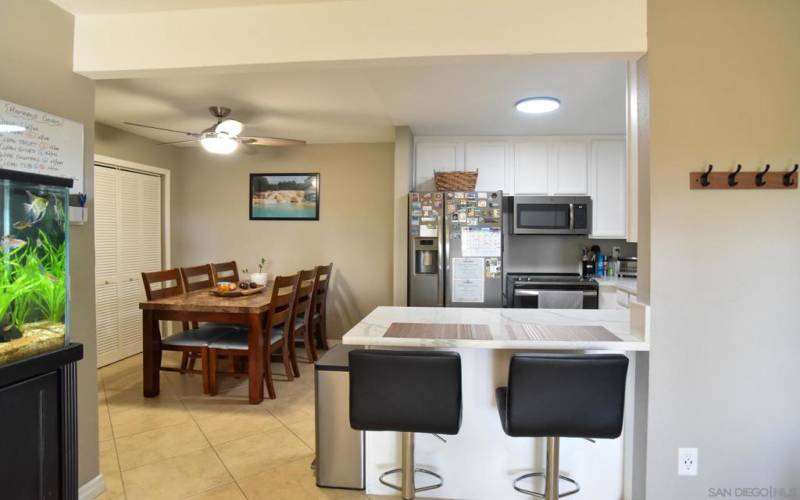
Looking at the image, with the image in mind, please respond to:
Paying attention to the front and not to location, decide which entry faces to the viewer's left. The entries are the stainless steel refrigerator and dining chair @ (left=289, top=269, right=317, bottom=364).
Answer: the dining chair

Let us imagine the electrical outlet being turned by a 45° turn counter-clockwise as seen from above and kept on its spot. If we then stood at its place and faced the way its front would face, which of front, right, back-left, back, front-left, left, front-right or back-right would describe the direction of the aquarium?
right

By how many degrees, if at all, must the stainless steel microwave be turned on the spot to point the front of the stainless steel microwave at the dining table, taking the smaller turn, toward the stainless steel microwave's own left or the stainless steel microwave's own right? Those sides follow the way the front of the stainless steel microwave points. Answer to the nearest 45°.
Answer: approximately 45° to the stainless steel microwave's own right

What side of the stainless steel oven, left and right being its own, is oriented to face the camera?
front

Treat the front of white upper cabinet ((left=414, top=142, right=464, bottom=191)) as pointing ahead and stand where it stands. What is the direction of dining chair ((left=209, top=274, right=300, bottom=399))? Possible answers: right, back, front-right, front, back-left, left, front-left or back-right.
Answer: front-right

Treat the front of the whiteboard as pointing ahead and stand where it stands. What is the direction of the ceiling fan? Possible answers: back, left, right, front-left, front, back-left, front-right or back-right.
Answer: left

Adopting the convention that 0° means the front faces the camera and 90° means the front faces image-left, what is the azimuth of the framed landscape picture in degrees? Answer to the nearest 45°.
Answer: approximately 0°

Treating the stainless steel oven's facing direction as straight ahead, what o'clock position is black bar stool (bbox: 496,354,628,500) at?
The black bar stool is roughly at 12 o'clock from the stainless steel oven.

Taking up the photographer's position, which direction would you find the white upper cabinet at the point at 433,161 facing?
facing the viewer

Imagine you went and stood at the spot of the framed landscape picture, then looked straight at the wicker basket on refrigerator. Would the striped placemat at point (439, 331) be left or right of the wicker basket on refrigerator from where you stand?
right

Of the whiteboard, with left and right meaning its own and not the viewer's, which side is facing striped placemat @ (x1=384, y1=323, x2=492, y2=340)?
front

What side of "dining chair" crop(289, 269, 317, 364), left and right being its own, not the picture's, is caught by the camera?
left
